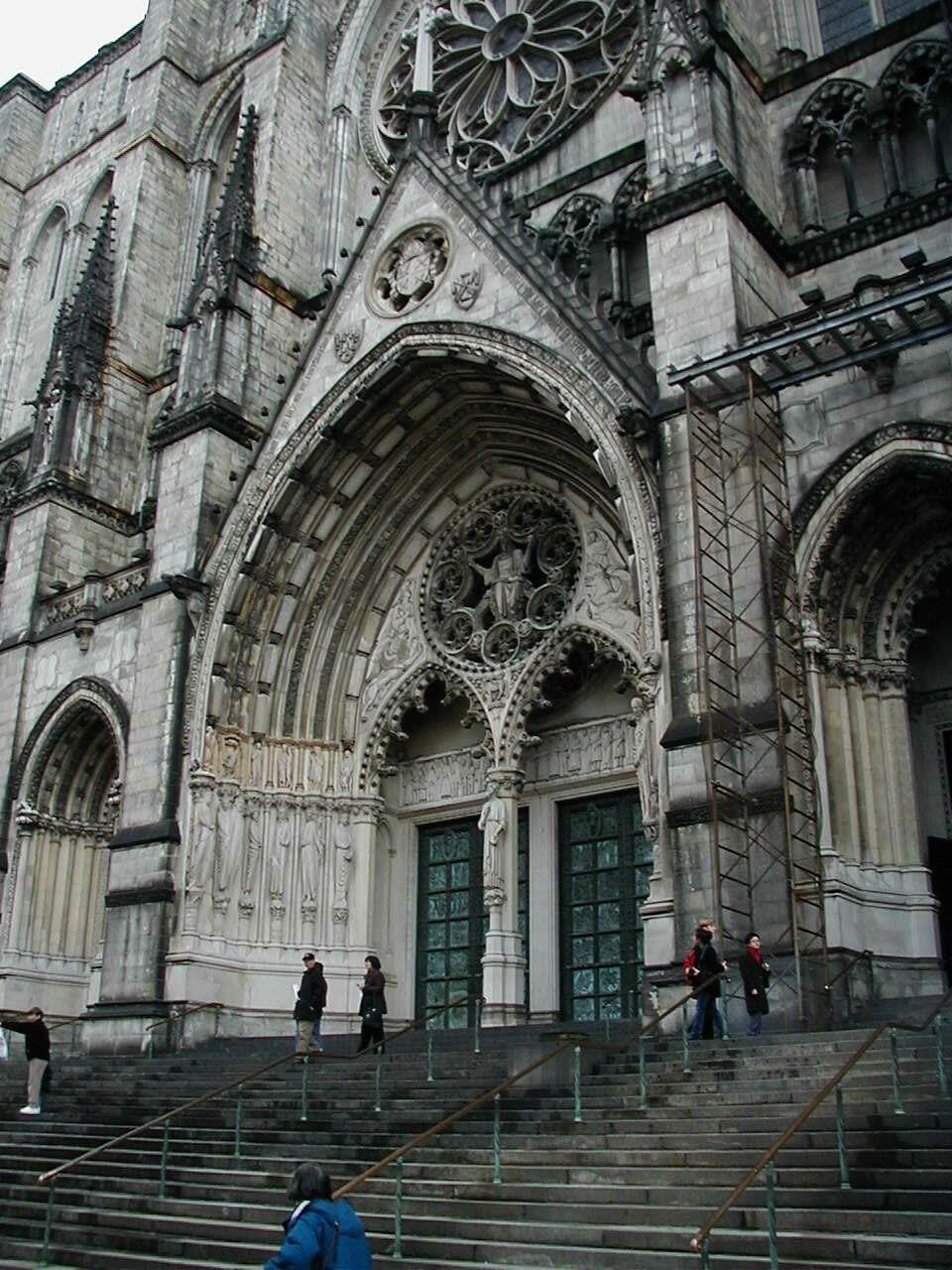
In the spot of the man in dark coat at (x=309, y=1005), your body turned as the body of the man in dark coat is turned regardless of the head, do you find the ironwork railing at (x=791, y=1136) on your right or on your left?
on your left

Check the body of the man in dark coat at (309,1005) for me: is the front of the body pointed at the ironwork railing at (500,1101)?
no

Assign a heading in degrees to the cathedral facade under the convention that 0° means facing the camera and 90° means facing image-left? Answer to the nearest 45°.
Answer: approximately 45°

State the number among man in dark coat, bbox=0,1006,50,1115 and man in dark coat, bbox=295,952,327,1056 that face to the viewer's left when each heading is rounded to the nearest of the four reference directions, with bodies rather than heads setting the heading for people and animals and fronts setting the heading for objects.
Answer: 2

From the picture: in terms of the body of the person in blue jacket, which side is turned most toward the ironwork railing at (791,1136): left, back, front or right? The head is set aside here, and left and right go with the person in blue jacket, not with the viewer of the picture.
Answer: right

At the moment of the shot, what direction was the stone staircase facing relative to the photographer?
facing the viewer and to the left of the viewer

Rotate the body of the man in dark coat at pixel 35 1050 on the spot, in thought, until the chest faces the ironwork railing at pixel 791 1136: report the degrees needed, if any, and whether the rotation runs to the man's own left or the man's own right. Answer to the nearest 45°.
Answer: approximately 135° to the man's own left

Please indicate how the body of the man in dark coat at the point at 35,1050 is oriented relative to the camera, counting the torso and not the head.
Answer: to the viewer's left

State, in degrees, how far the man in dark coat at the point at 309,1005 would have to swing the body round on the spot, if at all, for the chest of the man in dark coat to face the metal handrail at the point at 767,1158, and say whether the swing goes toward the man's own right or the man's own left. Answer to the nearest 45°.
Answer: approximately 90° to the man's own left

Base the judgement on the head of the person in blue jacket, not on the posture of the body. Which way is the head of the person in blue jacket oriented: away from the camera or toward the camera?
away from the camera

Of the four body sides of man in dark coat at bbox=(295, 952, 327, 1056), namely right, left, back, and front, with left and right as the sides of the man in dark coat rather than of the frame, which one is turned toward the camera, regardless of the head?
left

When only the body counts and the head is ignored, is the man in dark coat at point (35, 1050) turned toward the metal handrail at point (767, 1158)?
no
